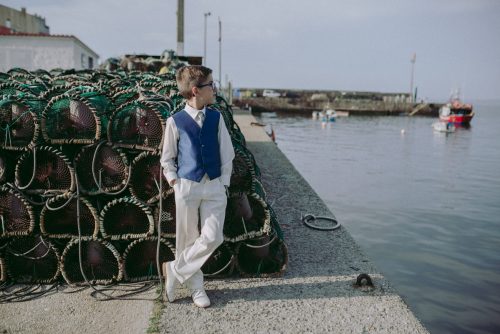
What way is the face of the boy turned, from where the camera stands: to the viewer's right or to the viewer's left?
to the viewer's right

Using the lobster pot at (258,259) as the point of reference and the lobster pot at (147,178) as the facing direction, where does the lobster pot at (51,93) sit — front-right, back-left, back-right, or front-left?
front-right
